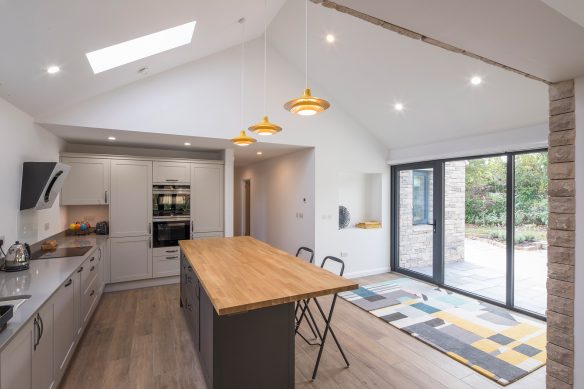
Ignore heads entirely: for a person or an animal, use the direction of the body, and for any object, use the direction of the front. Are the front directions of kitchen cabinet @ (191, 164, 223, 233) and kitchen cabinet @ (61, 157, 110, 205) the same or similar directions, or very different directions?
same or similar directions

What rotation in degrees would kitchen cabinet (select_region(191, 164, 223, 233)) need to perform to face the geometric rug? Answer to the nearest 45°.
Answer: approximately 45° to its left

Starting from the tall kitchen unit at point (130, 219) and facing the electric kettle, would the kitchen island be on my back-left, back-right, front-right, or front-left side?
front-left

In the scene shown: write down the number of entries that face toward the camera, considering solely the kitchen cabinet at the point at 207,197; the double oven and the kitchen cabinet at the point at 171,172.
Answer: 3

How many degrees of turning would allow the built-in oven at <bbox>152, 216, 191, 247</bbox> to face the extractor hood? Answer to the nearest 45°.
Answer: approximately 45° to its right

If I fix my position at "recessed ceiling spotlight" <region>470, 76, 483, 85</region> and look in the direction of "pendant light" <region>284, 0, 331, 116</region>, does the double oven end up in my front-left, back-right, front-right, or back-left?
front-right

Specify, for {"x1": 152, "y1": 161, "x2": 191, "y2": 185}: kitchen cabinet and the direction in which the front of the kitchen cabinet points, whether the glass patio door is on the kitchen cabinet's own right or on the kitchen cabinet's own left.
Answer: on the kitchen cabinet's own left

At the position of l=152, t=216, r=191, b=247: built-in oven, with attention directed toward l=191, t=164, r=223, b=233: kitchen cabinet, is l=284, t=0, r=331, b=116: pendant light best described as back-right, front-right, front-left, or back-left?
front-right

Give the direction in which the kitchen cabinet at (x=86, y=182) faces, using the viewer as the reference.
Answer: facing the viewer

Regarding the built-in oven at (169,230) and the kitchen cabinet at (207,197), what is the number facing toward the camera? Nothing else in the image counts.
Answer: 2

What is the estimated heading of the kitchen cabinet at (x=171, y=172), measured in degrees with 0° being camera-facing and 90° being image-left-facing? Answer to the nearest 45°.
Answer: approximately 0°

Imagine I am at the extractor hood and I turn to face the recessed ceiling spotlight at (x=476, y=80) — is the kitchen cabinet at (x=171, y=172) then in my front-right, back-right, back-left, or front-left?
front-left

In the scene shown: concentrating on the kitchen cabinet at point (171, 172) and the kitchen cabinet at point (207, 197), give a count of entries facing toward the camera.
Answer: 2

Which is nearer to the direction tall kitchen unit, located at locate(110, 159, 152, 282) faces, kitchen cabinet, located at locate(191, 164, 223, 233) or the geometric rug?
the geometric rug

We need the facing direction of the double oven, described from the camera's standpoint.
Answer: facing the viewer

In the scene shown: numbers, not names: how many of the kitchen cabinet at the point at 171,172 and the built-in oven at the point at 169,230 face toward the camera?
2

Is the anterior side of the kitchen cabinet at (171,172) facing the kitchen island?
yes
